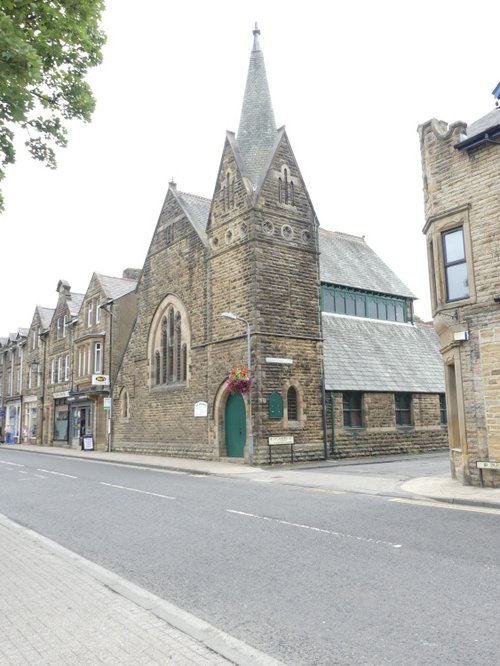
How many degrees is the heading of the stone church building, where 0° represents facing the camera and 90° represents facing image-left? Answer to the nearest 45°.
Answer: approximately 45°
